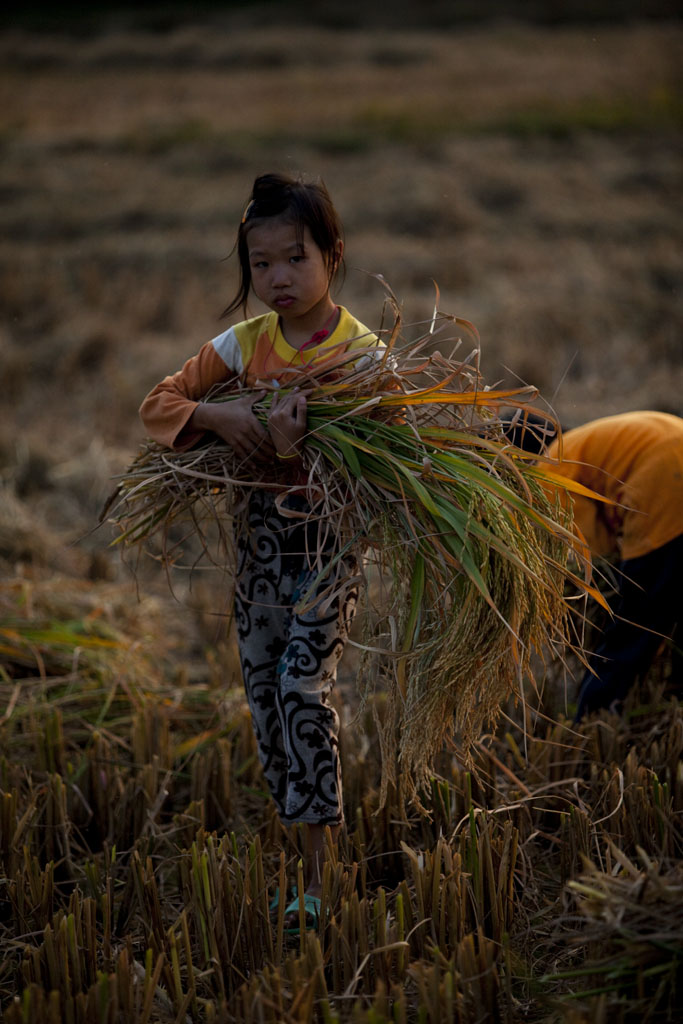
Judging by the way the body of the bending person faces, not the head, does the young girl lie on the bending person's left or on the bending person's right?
on the bending person's left

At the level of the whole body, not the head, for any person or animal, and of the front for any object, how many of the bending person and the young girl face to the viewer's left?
1

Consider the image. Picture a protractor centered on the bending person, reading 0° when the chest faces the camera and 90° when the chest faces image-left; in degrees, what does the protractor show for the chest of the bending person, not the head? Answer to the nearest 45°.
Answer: approximately 90°

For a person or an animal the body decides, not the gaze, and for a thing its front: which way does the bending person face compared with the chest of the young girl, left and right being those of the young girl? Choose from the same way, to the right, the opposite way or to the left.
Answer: to the right

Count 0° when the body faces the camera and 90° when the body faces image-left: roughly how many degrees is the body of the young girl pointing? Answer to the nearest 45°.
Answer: approximately 0°

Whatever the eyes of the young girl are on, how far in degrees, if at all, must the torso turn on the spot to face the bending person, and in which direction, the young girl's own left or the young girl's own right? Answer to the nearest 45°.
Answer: approximately 135° to the young girl's own left
